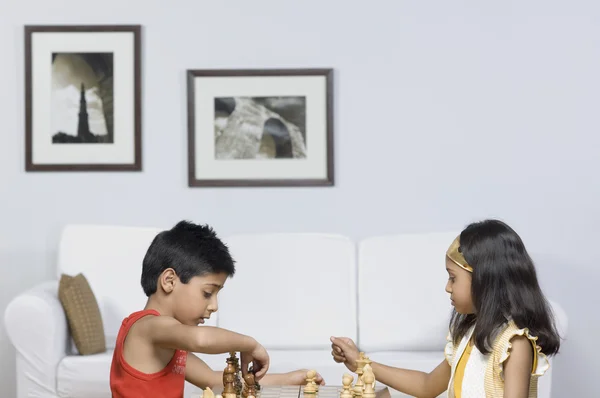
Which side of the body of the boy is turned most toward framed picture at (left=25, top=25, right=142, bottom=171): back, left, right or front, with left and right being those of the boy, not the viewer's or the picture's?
left

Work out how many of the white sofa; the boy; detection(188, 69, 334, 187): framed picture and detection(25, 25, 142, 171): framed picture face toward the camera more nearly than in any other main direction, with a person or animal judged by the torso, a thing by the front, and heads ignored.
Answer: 3

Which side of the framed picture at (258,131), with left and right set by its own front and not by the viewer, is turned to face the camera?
front

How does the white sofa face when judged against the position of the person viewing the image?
facing the viewer

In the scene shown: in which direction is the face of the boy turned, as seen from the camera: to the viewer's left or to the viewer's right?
to the viewer's right

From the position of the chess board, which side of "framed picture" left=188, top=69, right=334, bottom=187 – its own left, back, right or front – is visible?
front

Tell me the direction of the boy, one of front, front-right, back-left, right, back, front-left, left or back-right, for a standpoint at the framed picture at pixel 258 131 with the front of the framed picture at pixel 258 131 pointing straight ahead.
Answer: front

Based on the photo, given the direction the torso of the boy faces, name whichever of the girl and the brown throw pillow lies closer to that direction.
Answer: the girl

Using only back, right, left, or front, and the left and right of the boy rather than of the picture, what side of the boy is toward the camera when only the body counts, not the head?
right

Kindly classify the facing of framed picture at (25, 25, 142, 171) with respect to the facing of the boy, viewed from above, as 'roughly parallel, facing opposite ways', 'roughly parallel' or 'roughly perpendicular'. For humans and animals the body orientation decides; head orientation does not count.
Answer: roughly perpendicular

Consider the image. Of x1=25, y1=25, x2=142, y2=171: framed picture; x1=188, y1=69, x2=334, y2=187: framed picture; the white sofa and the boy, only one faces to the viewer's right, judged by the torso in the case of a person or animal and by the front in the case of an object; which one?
the boy

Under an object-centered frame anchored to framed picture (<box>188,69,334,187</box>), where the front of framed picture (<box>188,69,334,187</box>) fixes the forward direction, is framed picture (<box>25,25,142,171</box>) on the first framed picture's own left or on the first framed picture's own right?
on the first framed picture's own right

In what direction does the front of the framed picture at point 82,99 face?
toward the camera
